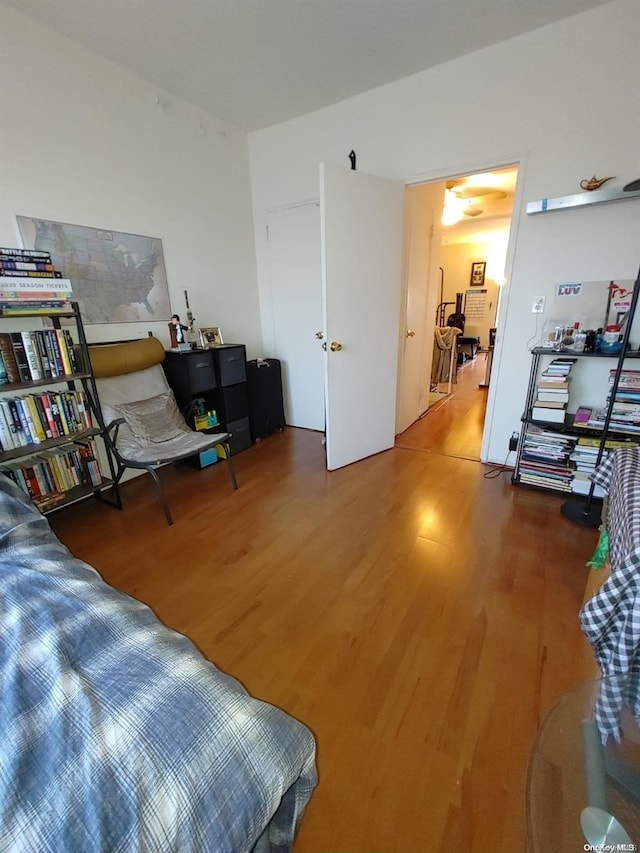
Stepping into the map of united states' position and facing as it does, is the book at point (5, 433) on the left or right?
on its right

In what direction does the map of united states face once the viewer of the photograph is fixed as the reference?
facing the viewer and to the right of the viewer

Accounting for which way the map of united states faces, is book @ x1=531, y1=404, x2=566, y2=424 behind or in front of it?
in front

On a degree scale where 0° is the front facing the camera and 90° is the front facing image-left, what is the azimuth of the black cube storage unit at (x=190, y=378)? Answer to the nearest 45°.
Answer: approximately 315°

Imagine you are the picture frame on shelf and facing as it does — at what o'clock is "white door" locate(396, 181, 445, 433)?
The white door is roughly at 9 o'clock from the picture frame on shelf.

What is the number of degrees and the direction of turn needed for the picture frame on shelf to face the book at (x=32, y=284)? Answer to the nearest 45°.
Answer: approximately 45° to its right

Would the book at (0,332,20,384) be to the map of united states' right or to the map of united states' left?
on its right

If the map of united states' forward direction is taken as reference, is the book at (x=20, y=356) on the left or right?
on its right

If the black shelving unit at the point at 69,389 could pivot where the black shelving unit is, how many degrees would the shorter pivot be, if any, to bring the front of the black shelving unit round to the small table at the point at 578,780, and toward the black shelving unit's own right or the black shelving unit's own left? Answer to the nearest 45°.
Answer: approximately 45° to the black shelving unit's own right

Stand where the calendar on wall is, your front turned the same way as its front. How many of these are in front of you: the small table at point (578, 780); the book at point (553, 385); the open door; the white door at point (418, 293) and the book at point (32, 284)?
5

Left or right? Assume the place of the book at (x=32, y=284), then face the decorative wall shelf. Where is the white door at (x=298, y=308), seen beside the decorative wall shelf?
left

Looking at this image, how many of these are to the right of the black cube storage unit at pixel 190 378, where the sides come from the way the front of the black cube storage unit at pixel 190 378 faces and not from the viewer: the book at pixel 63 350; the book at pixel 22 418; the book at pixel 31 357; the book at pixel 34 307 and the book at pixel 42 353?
5

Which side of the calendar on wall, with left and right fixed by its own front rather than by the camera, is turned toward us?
front

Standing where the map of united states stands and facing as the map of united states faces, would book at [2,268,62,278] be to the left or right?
on its right

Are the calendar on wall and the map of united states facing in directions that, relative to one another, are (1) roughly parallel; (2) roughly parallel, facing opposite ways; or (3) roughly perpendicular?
roughly perpendicular

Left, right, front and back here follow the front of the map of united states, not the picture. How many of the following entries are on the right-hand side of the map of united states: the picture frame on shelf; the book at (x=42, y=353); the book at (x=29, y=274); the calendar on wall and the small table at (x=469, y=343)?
2

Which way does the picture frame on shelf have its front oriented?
toward the camera
